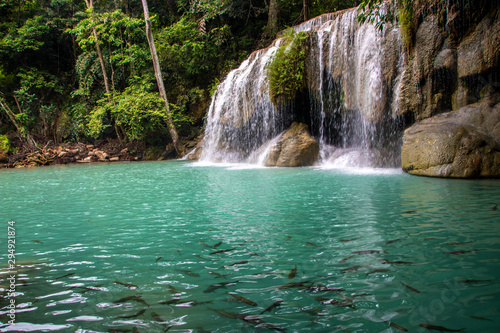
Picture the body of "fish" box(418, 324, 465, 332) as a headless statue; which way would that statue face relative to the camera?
to the viewer's left

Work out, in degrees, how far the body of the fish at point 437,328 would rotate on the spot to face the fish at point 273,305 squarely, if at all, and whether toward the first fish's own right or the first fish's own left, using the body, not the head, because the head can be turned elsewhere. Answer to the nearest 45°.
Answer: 0° — it already faces it

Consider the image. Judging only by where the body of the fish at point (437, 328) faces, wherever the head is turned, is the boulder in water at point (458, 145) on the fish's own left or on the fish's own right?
on the fish's own right

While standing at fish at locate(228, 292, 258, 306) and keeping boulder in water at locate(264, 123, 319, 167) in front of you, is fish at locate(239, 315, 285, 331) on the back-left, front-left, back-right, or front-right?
back-right

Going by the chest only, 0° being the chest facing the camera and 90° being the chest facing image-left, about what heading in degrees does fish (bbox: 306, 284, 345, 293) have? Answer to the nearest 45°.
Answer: approximately 90°

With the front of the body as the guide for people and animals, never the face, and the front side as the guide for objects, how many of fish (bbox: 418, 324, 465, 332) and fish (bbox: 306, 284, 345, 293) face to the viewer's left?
2
